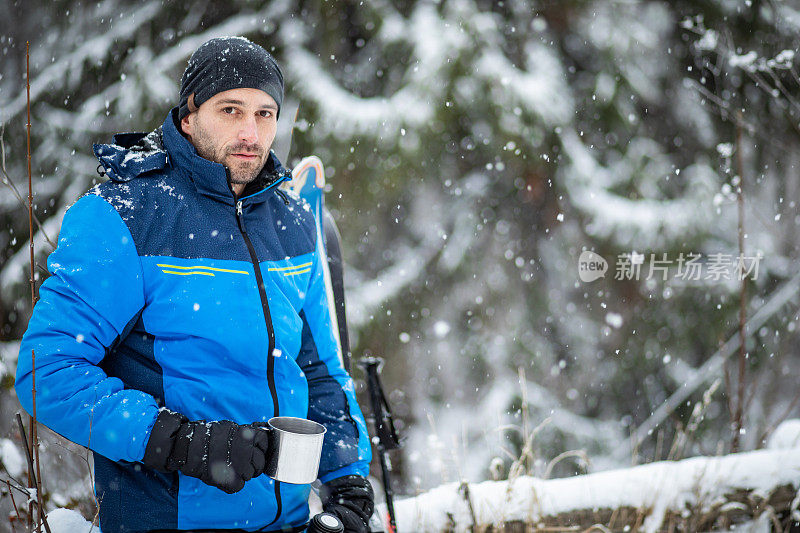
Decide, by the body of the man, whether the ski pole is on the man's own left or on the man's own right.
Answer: on the man's own left

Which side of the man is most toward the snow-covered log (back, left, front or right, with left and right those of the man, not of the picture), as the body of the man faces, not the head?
left

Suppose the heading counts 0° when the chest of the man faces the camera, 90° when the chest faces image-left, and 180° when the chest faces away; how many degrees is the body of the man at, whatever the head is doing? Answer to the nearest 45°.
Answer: approximately 315°
